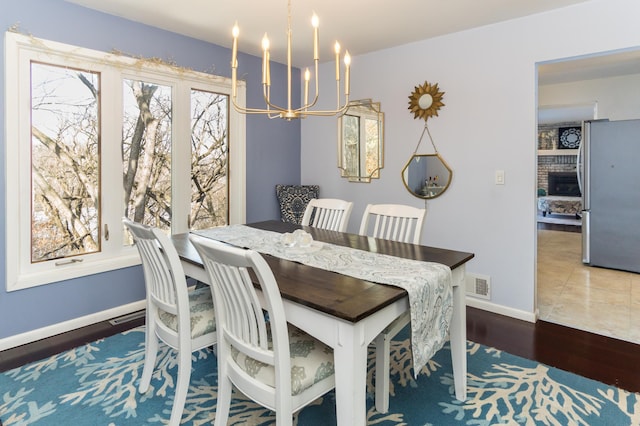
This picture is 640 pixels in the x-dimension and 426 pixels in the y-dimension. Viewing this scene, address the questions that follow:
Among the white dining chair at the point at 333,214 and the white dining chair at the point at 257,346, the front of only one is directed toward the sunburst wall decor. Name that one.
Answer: the white dining chair at the point at 257,346

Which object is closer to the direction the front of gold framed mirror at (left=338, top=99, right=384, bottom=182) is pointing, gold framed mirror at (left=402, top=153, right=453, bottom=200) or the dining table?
the dining table

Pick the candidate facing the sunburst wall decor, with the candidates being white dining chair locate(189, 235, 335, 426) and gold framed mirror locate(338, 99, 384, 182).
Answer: the white dining chair

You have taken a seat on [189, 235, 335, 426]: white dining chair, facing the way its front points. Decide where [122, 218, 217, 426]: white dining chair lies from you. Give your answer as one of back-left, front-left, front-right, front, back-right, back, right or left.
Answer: left

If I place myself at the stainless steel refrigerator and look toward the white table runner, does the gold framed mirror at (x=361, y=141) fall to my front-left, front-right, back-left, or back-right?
front-right

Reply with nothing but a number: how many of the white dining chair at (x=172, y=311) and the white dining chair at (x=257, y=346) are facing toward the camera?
0

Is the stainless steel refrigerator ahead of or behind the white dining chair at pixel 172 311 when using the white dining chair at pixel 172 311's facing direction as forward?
ahead

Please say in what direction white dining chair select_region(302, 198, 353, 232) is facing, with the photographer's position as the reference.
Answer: facing the viewer and to the left of the viewer

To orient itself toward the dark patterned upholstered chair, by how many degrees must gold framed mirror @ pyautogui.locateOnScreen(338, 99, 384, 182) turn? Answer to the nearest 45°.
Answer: approximately 45° to its right

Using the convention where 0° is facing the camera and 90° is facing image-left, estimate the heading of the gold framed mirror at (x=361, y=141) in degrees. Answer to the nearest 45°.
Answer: approximately 45°

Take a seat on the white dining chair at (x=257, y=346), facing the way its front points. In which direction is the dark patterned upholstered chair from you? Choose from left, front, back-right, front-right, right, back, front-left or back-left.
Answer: front-left

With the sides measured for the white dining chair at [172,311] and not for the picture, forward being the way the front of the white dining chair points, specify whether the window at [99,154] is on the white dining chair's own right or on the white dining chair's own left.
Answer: on the white dining chair's own left

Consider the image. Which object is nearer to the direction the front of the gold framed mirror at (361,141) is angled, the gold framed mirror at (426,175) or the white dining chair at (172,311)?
the white dining chair

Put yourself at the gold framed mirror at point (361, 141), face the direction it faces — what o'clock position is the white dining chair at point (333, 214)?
The white dining chair is roughly at 11 o'clock from the gold framed mirror.

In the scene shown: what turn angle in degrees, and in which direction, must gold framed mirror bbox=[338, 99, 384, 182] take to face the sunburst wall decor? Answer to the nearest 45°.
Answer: approximately 90° to its left

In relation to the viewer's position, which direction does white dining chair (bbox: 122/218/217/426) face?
facing away from the viewer and to the right of the viewer

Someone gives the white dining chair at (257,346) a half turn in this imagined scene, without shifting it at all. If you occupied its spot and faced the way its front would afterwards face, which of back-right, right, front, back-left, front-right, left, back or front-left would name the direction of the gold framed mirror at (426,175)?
back

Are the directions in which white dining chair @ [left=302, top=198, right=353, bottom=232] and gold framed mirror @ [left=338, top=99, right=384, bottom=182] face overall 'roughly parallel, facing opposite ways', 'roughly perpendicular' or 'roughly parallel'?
roughly parallel

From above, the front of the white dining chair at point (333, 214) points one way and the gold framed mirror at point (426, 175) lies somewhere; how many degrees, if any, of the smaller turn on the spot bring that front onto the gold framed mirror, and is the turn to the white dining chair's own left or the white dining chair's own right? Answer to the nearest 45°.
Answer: approximately 180°

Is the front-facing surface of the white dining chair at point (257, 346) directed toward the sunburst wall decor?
yes

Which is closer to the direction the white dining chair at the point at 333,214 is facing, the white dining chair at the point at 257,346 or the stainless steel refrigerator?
the white dining chair

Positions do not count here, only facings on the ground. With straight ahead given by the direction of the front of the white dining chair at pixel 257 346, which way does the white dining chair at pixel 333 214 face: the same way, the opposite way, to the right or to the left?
the opposite way

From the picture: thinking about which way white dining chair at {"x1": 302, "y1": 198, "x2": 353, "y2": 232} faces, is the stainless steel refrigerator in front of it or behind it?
behind
